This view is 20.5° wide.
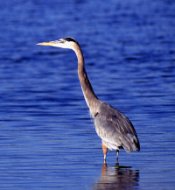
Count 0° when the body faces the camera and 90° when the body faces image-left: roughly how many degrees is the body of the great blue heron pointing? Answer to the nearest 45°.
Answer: approximately 90°
